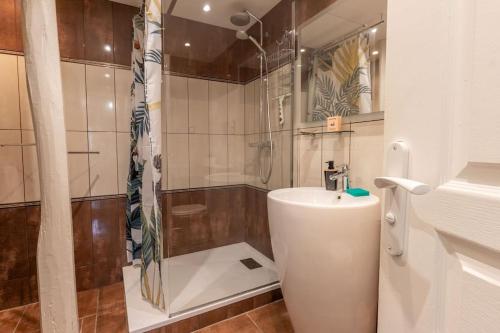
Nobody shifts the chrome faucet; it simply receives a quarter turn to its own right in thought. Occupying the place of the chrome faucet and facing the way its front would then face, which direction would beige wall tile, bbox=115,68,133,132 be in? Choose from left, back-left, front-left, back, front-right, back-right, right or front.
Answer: front-left

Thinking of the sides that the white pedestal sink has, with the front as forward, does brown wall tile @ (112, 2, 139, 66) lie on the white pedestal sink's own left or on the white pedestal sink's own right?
on the white pedestal sink's own right

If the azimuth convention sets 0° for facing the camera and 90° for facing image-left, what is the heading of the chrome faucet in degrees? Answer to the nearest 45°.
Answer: approximately 45°

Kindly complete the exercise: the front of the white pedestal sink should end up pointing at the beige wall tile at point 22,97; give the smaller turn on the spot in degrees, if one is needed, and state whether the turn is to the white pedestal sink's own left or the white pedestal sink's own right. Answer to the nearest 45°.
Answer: approximately 45° to the white pedestal sink's own right

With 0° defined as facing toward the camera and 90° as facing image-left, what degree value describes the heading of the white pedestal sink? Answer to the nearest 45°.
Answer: approximately 45°

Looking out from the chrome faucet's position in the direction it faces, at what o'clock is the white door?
The white door is roughly at 10 o'clock from the chrome faucet.

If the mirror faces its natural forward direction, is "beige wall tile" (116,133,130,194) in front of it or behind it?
in front

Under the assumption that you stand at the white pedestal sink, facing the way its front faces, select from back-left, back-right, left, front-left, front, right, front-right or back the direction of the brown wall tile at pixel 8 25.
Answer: front-right
